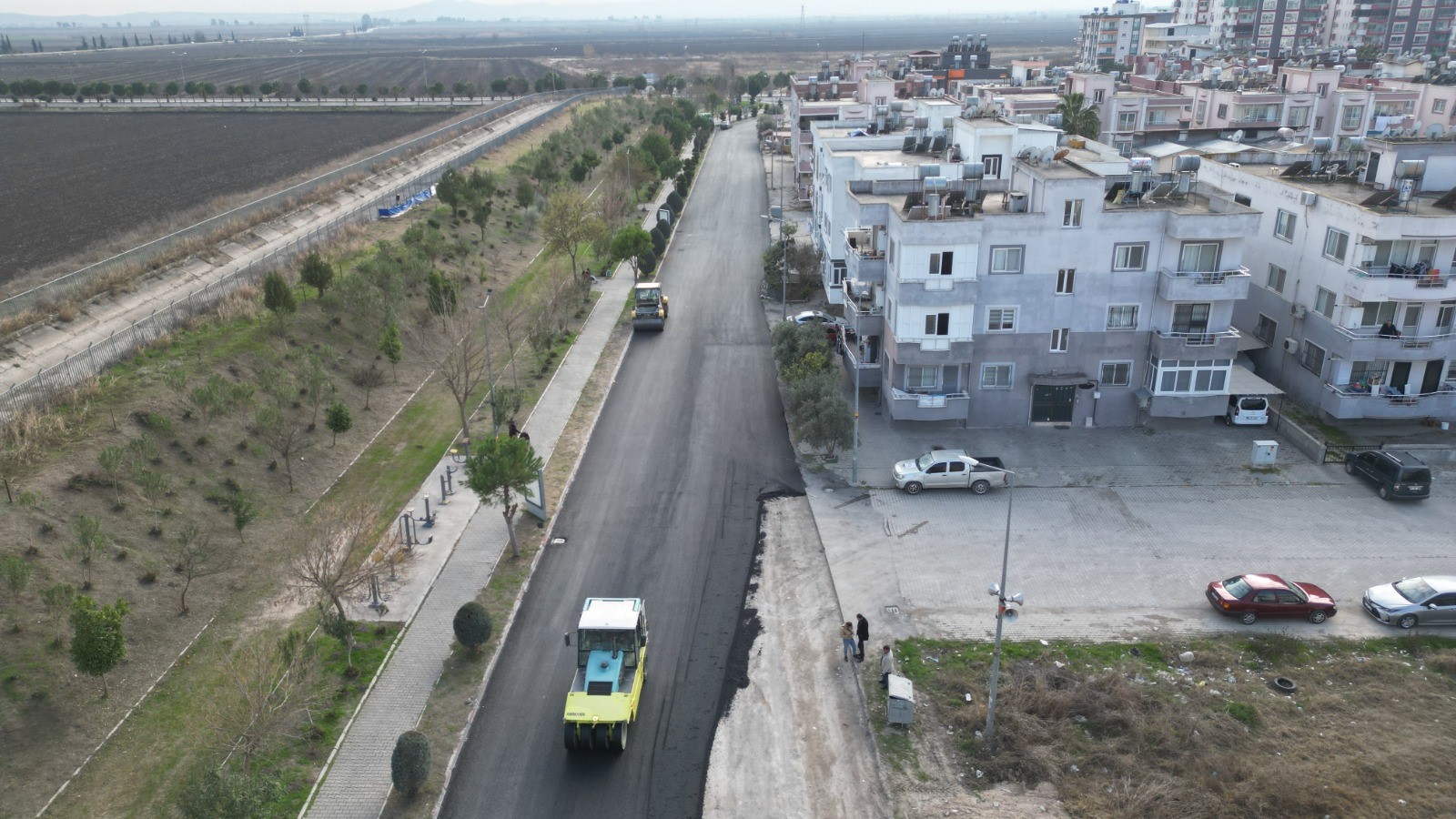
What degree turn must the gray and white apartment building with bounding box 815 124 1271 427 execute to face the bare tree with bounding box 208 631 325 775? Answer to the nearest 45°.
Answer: approximately 45° to its right

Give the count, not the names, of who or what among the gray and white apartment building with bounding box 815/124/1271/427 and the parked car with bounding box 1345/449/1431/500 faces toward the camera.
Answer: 1

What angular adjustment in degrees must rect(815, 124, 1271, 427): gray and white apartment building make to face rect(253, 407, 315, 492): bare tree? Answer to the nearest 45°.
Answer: approximately 45° to its right

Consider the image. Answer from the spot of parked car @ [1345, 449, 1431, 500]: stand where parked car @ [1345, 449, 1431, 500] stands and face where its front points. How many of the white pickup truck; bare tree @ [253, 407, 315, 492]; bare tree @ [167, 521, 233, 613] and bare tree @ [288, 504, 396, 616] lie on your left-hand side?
4

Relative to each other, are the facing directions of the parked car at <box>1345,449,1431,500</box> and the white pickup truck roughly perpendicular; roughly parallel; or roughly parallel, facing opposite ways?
roughly perpendicular

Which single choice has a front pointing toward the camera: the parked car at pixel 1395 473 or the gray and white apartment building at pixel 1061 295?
the gray and white apartment building

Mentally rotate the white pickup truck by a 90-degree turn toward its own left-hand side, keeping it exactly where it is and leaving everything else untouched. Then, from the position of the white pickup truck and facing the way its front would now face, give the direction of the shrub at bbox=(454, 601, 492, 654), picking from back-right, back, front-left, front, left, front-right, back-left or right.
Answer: front-right

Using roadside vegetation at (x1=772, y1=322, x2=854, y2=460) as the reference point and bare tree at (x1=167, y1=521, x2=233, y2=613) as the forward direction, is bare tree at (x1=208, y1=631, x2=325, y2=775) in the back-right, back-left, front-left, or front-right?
front-left

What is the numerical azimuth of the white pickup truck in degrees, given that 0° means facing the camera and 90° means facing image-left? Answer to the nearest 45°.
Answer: approximately 90°

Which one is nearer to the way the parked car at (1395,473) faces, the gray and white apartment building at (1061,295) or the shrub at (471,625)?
the gray and white apartment building

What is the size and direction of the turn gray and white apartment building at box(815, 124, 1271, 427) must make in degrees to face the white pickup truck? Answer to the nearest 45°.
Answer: approximately 45° to its right

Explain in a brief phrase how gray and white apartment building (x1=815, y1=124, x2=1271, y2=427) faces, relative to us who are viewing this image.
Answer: facing the viewer

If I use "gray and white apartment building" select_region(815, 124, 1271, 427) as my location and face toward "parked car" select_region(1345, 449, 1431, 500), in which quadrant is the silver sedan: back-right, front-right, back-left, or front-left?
front-right

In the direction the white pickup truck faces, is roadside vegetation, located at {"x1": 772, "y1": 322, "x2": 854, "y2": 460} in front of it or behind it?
in front

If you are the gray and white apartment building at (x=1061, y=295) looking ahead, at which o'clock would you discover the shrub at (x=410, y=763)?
The shrub is roughly at 1 o'clock from the gray and white apartment building.

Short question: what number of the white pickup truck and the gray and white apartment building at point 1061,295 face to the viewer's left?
1

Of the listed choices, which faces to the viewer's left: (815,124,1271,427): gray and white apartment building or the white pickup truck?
the white pickup truck

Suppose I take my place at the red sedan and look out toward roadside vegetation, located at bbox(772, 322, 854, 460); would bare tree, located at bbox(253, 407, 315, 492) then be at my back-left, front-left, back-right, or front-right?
front-left

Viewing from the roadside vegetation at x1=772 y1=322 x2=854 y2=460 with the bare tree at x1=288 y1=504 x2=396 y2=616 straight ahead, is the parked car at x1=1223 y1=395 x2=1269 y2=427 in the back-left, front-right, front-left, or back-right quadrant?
back-left

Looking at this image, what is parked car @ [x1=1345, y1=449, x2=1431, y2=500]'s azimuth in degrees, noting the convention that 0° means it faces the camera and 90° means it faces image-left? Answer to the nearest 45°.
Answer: approximately 135°

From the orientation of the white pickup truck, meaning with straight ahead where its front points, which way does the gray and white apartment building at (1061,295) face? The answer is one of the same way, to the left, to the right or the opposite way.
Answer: to the left
